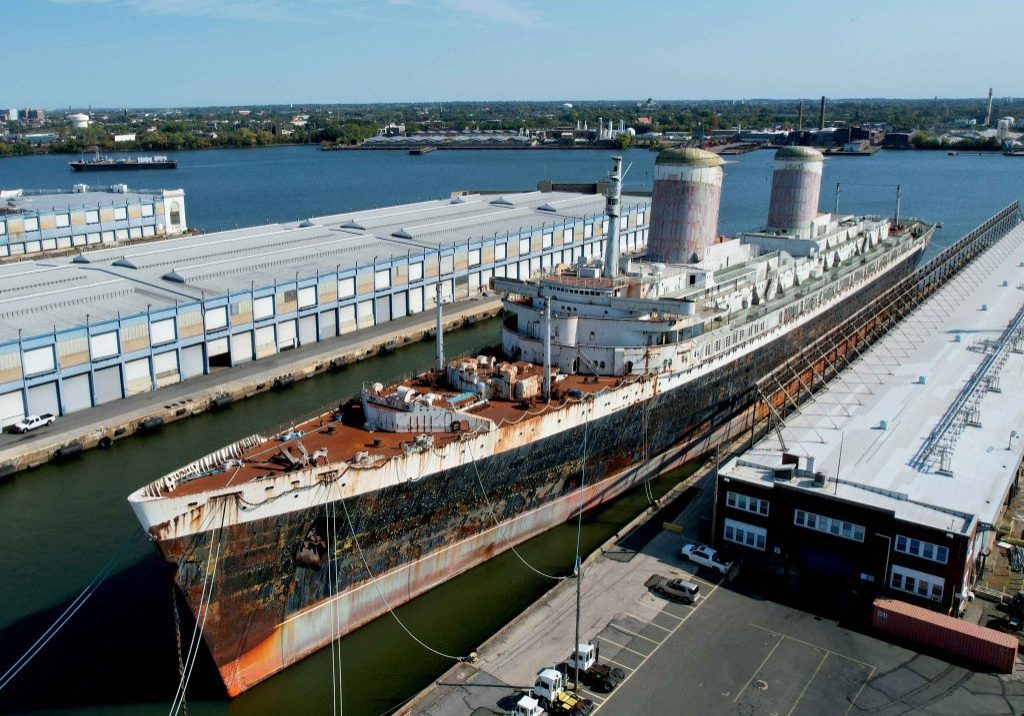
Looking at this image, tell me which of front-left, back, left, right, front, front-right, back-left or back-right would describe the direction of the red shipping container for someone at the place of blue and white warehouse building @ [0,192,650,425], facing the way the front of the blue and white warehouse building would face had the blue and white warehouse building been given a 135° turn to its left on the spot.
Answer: back-right

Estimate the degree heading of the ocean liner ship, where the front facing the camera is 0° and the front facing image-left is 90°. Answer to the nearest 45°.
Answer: approximately 45°

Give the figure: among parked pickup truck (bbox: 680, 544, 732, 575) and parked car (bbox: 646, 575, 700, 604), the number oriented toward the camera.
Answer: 0

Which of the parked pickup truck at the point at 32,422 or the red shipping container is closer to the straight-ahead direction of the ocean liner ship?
the parked pickup truck

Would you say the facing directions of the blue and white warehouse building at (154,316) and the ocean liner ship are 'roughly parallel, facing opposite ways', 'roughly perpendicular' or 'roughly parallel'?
roughly perpendicular

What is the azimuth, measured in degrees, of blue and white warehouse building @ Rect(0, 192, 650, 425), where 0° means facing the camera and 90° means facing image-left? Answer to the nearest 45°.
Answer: approximately 315°

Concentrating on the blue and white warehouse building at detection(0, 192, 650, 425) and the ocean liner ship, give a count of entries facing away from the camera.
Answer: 0

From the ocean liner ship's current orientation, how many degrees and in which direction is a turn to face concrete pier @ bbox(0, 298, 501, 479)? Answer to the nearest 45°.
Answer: approximately 90° to its right
